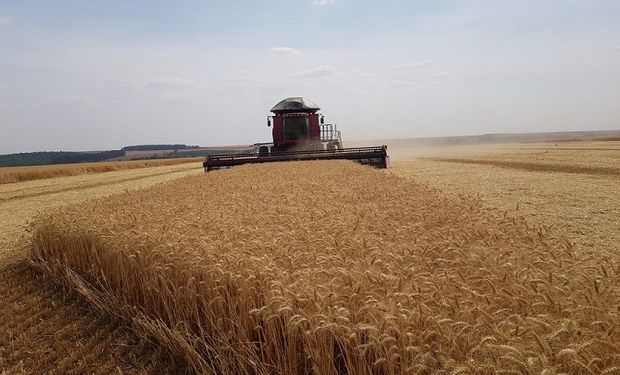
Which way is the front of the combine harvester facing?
toward the camera
